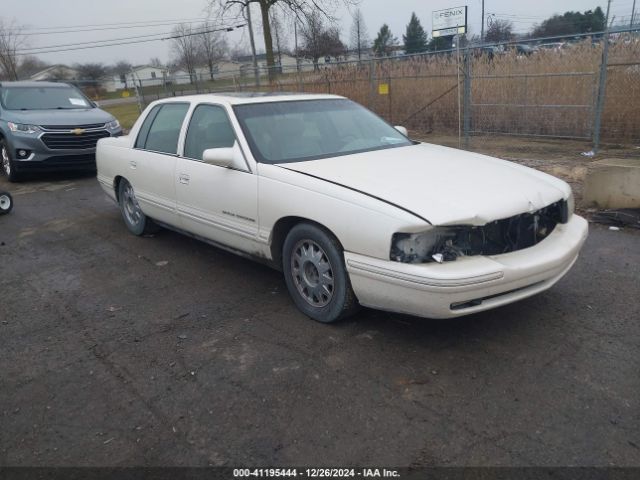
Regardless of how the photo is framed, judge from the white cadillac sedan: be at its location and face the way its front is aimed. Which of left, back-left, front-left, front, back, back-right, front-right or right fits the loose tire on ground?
back

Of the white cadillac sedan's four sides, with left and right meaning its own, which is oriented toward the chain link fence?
left

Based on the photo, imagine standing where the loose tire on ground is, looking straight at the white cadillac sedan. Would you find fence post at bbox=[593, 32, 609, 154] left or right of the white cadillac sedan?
left

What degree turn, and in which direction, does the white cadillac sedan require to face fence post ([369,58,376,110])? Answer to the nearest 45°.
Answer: approximately 135° to its left

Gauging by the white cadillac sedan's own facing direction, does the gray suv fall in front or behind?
behind

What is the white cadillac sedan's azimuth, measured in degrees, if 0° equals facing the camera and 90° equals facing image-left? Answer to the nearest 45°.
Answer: approximately 315°

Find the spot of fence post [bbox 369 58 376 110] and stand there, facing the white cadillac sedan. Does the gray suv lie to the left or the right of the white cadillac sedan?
right

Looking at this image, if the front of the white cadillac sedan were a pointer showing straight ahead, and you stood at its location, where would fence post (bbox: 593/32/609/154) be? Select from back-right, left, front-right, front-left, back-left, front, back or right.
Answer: left

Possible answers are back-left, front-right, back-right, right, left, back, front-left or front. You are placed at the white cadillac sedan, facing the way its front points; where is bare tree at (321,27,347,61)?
back-left
